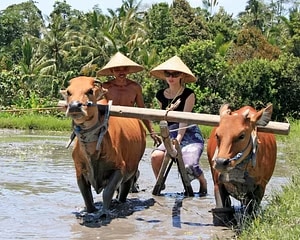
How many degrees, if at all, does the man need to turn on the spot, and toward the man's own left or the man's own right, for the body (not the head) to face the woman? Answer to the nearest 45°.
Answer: approximately 90° to the man's own left

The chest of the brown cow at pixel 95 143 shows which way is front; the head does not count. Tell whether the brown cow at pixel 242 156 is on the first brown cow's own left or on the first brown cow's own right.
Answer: on the first brown cow's own left

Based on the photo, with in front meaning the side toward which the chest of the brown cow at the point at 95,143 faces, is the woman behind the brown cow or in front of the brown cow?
behind

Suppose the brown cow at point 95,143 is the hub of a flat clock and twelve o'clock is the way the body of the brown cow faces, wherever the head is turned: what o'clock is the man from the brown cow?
The man is roughly at 5 o'clock from the brown cow.

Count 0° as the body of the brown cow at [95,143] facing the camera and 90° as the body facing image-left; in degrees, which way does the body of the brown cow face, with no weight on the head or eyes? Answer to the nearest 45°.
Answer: approximately 45°

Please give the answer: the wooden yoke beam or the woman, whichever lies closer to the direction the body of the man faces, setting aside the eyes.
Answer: the wooden yoke beam
